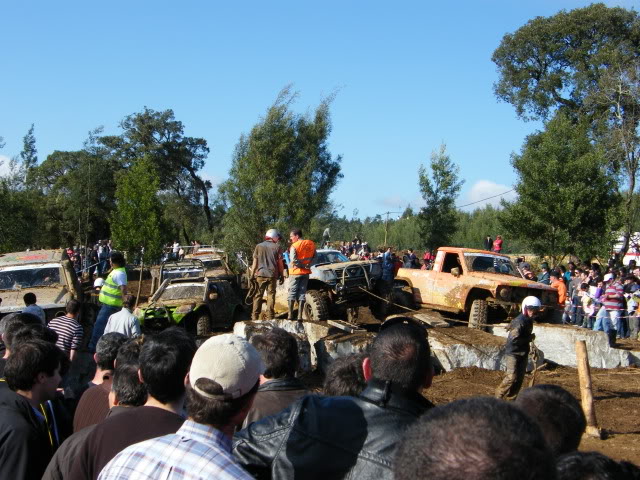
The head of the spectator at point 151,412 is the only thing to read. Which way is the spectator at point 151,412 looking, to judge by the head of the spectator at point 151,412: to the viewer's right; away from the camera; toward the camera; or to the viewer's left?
away from the camera

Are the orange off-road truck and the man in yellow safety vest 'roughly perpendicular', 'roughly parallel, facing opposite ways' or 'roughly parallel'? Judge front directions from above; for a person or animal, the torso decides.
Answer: roughly perpendicular

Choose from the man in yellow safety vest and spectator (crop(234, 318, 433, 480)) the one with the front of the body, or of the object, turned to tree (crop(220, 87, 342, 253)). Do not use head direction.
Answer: the spectator

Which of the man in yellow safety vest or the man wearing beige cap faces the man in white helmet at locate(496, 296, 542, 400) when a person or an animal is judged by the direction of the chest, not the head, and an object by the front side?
the man wearing beige cap

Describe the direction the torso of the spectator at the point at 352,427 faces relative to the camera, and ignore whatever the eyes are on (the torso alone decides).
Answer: away from the camera

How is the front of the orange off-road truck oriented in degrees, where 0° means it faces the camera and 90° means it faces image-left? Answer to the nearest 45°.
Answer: approximately 315°

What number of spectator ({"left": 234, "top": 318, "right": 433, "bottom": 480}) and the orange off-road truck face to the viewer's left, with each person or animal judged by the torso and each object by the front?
0

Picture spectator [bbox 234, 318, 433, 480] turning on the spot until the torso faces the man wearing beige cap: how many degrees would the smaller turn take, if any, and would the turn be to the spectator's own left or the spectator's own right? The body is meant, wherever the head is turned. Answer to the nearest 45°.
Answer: approximately 90° to the spectator's own left

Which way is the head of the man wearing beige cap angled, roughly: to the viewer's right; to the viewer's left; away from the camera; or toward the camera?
away from the camera

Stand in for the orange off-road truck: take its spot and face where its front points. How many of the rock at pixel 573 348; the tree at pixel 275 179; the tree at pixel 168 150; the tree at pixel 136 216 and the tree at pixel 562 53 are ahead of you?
1

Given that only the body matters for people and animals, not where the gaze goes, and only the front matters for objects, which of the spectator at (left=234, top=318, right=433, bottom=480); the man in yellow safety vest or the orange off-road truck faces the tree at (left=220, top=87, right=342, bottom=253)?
the spectator

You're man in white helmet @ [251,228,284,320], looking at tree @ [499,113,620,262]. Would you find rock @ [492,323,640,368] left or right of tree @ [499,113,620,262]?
right

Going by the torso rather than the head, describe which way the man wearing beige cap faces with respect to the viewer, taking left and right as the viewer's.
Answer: facing away from the viewer and to the right of the viewer

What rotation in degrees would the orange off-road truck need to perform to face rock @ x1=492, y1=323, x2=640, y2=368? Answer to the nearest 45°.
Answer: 0° — it already faces it

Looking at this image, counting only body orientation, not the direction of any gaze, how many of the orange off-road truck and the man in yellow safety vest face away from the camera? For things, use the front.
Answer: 0
